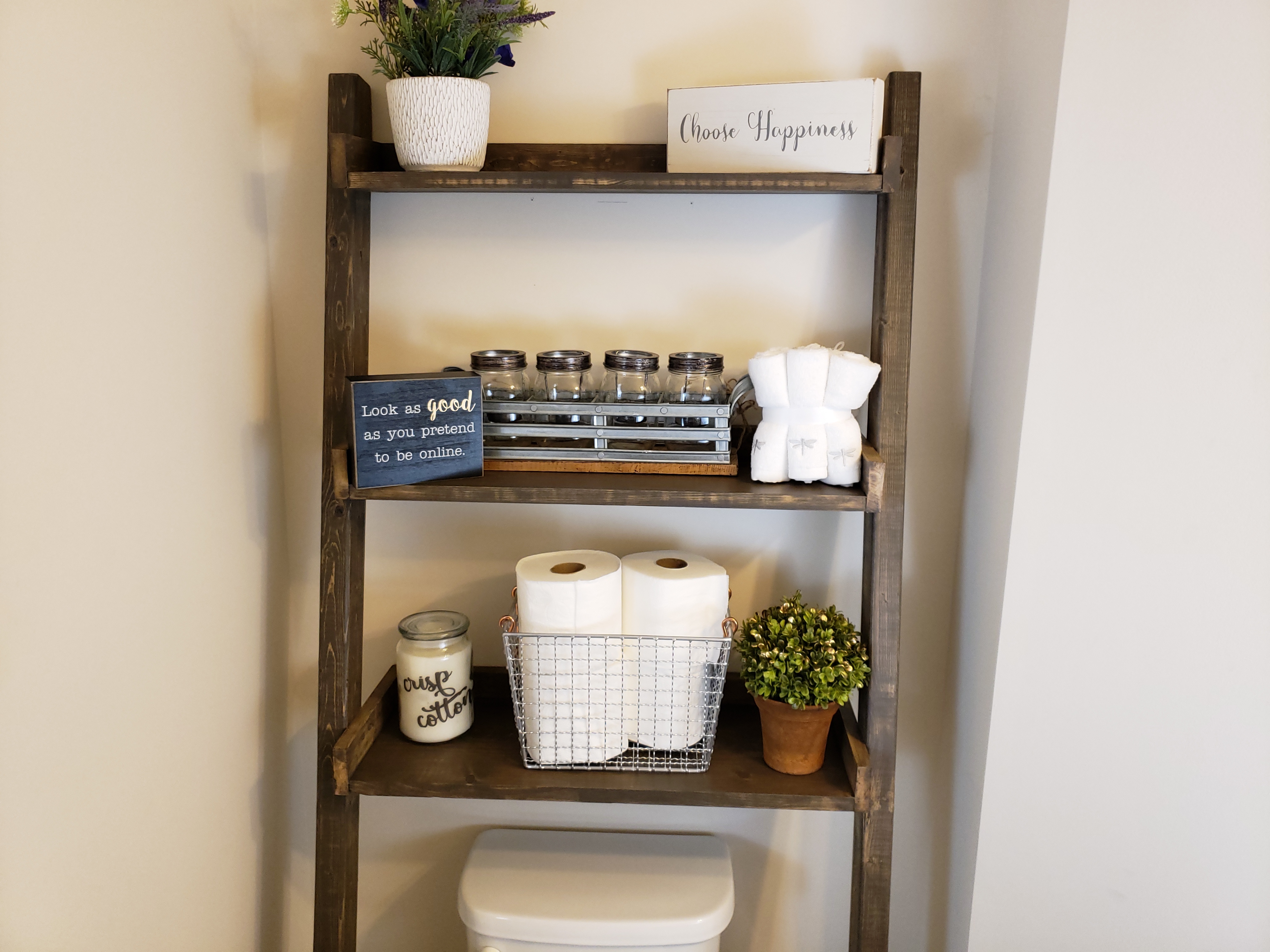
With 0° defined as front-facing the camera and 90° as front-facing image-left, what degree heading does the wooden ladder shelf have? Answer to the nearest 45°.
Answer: approximately 0°
